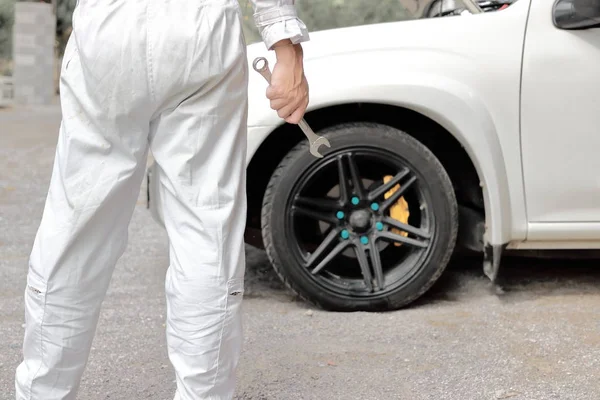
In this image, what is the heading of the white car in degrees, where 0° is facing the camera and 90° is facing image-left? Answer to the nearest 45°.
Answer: approximately 90°

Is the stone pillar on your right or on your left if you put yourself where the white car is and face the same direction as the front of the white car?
on your right
